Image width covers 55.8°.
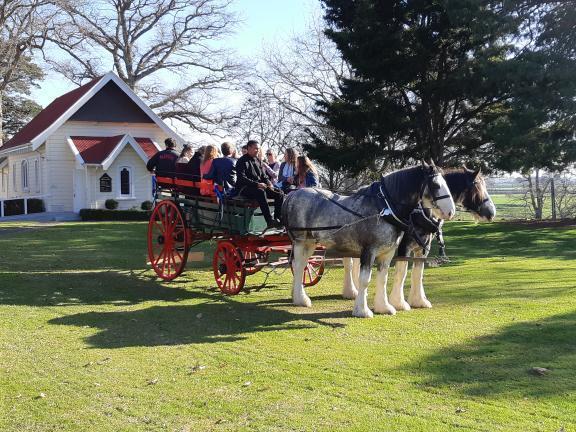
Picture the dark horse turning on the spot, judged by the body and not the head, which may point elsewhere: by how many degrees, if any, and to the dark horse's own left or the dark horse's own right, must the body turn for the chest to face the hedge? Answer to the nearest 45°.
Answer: approximately 180°

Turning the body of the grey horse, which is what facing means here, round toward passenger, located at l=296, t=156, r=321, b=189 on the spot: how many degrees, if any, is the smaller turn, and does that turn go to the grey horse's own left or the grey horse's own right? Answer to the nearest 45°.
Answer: approximately 180°

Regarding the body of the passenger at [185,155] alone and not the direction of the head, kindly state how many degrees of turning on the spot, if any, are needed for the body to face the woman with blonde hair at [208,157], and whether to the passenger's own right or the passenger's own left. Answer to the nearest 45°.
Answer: approximately 90° to the passenger's own right

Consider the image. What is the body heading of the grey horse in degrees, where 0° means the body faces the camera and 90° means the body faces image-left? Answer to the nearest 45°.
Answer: approximately 315°

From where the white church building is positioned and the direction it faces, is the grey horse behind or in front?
in front

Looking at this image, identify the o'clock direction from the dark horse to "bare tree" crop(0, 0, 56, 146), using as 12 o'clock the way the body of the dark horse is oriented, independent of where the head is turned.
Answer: The bare tree is roughly at 6 o'clock from the dark horse.

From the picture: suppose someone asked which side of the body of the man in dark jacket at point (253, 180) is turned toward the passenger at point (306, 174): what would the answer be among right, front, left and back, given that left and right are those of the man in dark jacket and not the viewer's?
left
